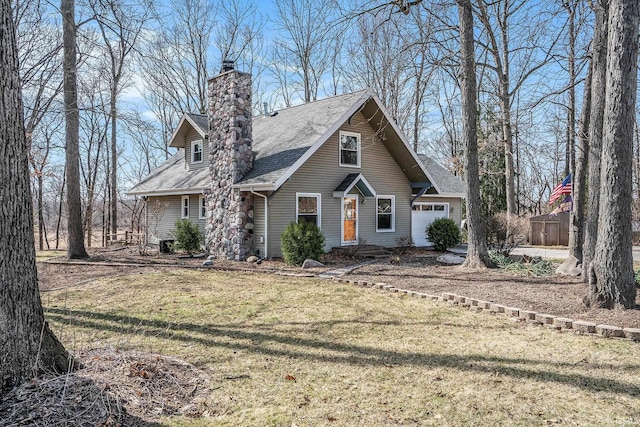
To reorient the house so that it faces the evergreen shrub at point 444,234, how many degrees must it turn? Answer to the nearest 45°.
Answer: approximately 45° to its left

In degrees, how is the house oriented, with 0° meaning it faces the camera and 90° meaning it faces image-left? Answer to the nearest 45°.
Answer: approximately 315°

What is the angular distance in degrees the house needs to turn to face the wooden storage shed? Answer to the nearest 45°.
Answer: approximately 90° to its left

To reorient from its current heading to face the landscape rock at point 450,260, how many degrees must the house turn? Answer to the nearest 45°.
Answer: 0° — it already faces it

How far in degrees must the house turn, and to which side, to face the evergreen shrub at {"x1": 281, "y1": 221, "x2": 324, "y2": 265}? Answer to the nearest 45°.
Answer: approximately 45° to its right

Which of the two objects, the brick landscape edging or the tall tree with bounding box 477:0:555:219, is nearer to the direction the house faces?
the brick landscape edging
